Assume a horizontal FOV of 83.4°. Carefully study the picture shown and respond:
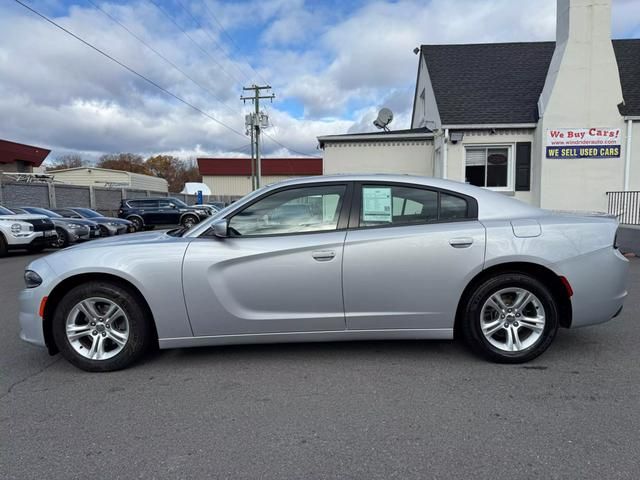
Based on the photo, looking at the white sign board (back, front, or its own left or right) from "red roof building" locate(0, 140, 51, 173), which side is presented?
right

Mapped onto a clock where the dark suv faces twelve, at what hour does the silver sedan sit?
The silver sedan is roughly at 3 o'clock from the dark suv.

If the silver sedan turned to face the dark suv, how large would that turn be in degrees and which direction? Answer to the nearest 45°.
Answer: approximately 45° to its right

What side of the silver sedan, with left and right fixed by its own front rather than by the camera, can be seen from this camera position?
left

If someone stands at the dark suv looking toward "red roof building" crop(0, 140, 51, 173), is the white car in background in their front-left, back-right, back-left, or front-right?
back-left

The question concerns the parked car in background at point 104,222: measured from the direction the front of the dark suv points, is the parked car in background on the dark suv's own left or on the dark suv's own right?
on the dark suv's own right

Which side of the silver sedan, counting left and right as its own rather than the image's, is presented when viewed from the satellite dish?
right

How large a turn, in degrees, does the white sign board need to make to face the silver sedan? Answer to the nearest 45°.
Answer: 0° — it already faces it

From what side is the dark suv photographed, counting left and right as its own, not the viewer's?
right
